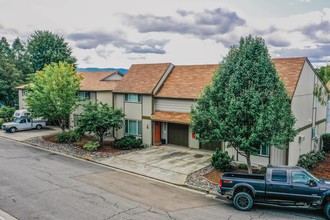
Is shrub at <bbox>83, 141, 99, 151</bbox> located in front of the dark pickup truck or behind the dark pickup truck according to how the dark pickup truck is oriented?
behind

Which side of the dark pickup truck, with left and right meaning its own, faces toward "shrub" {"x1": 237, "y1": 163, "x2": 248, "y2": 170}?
left

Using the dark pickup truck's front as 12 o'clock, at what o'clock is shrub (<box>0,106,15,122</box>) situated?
The shrub is roughly at 7 o'clock from the dark pickup truck.

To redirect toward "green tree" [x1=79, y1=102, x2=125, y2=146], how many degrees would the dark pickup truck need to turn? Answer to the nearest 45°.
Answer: approximately 135° to its left

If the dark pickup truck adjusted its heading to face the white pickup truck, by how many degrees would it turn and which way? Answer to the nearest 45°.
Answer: approximately 135° to its left

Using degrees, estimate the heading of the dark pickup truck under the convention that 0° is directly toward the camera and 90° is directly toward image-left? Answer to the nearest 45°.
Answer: approximately 270°
